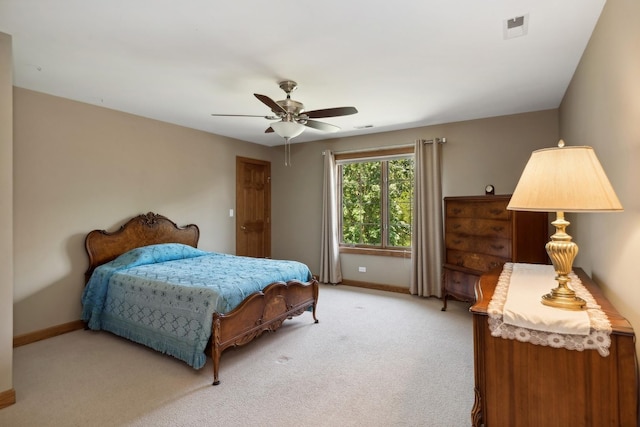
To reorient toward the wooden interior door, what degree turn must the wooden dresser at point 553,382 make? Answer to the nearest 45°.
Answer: approximately 45° to its right

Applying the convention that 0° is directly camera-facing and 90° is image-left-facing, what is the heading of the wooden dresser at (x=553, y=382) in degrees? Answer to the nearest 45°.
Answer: approximately 90°

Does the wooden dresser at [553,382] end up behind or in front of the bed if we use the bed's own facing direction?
in front

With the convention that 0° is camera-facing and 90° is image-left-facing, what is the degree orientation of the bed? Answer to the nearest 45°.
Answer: approximately 315°

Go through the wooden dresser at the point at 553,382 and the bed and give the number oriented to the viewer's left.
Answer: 1

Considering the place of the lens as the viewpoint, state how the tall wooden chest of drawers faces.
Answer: facing the viewer and to the left of the viewer

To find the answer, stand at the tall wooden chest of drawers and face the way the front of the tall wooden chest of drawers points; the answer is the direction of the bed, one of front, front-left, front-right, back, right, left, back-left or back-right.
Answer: front

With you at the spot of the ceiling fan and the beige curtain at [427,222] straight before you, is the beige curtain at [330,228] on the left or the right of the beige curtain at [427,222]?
left

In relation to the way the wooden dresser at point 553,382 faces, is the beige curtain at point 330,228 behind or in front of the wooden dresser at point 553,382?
in front

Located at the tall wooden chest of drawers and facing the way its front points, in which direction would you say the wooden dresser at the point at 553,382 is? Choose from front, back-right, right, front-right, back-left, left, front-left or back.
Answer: front-left

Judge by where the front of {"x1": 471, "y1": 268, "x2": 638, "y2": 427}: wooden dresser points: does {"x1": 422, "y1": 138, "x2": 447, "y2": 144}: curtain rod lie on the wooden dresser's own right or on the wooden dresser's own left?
on the wooden dresser's own right

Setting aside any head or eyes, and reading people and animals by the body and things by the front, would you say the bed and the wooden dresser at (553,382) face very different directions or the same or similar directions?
very different directions

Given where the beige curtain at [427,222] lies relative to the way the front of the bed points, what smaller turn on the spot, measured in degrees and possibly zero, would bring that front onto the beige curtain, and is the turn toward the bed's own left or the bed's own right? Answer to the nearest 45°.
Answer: approximately 45° to the bed's own left

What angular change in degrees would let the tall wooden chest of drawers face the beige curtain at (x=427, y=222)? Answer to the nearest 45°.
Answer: approximately 90° to its right

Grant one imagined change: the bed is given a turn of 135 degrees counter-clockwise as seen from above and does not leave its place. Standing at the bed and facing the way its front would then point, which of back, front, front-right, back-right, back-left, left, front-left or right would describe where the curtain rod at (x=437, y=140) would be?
right
